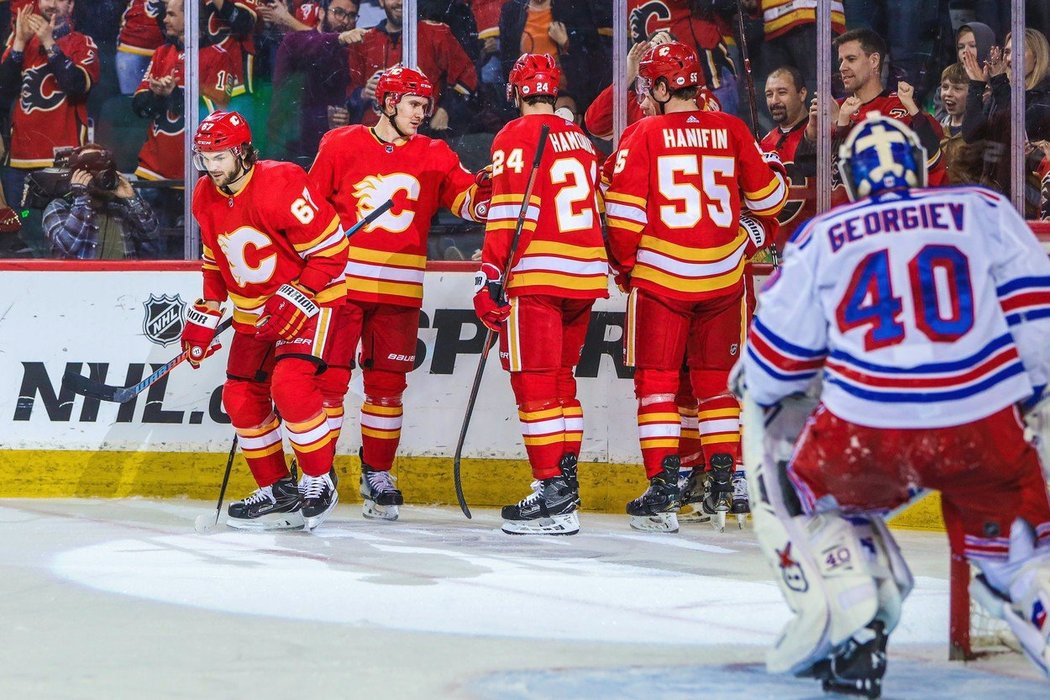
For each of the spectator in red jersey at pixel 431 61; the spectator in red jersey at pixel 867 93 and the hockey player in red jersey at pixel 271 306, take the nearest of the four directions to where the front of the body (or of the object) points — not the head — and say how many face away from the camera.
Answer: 0

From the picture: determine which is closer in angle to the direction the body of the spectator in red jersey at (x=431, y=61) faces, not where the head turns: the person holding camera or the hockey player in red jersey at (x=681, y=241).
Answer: the hockey player in red jersey

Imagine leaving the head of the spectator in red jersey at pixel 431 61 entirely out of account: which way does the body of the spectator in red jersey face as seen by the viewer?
toward the camera

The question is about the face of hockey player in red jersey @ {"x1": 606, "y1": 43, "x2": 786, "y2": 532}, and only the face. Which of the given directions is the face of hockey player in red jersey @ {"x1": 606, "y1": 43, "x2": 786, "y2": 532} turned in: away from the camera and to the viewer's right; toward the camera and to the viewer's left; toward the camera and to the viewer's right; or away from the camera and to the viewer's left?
away from the camera and to the viewer's left

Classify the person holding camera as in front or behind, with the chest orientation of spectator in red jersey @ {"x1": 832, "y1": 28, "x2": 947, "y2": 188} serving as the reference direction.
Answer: in front

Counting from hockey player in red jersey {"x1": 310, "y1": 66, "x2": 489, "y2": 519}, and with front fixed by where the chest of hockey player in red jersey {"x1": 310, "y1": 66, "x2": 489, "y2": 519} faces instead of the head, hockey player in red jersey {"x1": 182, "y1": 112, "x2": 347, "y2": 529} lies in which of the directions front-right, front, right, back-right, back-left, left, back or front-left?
front-right

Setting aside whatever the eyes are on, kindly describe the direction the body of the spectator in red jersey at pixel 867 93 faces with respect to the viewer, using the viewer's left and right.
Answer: facing the viewer and to the left of the viewer

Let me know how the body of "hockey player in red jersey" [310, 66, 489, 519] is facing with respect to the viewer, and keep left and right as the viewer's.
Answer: facing the viewer

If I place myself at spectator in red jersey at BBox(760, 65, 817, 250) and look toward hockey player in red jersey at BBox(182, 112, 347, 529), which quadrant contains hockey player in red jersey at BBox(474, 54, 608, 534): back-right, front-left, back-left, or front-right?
front-left

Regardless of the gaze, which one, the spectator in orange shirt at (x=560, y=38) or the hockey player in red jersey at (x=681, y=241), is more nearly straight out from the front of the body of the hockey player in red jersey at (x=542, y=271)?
the spectator in orange shirt

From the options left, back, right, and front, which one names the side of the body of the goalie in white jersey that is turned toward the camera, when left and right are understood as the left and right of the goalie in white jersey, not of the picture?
back

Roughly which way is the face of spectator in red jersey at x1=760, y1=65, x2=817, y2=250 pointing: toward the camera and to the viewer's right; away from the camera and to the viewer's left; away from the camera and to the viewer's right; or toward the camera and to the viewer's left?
toward the camera and to the viewer's left

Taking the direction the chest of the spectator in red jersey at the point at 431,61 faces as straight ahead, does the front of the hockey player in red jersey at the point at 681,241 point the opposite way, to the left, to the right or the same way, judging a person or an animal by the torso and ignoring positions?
the opposite way

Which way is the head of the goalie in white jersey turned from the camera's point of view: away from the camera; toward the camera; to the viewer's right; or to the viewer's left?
away from the camera

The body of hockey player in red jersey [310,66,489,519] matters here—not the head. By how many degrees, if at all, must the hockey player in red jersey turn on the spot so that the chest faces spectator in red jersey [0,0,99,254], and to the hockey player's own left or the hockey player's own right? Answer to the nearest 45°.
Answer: approximately 135° to the hockey player's own right

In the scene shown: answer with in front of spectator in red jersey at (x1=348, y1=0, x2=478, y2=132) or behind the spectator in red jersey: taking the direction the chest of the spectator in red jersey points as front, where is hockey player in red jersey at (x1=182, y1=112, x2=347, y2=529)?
in front

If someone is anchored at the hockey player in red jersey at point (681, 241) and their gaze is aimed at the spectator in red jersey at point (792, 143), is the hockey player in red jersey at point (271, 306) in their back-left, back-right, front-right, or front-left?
back-left
